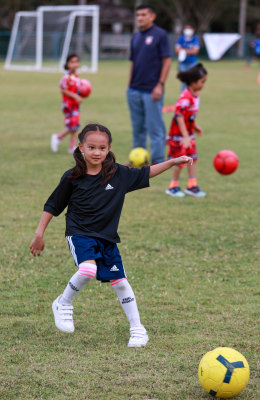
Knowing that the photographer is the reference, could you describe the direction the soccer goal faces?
facing the viewer and to the right of the viewer

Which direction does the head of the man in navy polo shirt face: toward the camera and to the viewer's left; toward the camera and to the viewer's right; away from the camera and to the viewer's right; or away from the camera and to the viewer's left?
toward the camera and to the viewer's left

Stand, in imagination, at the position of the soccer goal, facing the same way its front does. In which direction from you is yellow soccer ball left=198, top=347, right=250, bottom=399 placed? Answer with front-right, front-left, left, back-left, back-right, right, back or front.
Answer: front-right

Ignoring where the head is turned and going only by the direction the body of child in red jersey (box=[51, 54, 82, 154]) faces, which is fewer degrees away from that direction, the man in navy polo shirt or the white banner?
the man in navy polo shirt

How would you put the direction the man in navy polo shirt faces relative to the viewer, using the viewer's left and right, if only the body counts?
facing the viewer and to the left of the viewer

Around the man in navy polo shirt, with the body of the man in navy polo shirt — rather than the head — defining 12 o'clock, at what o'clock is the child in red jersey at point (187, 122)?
The child in red jersey is roughly at 10 o'clock from the man in navy polo shirt.
